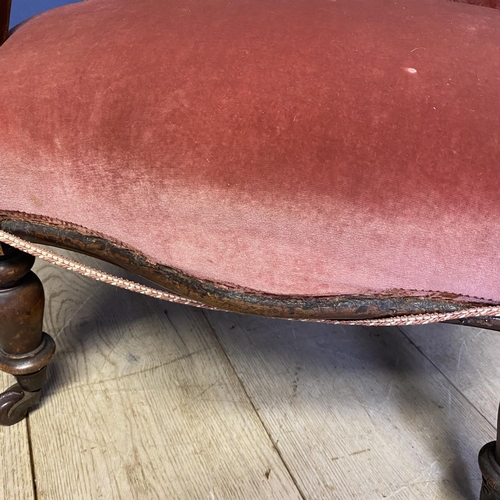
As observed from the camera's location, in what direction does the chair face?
facing the viewer and to the left of the viewer
